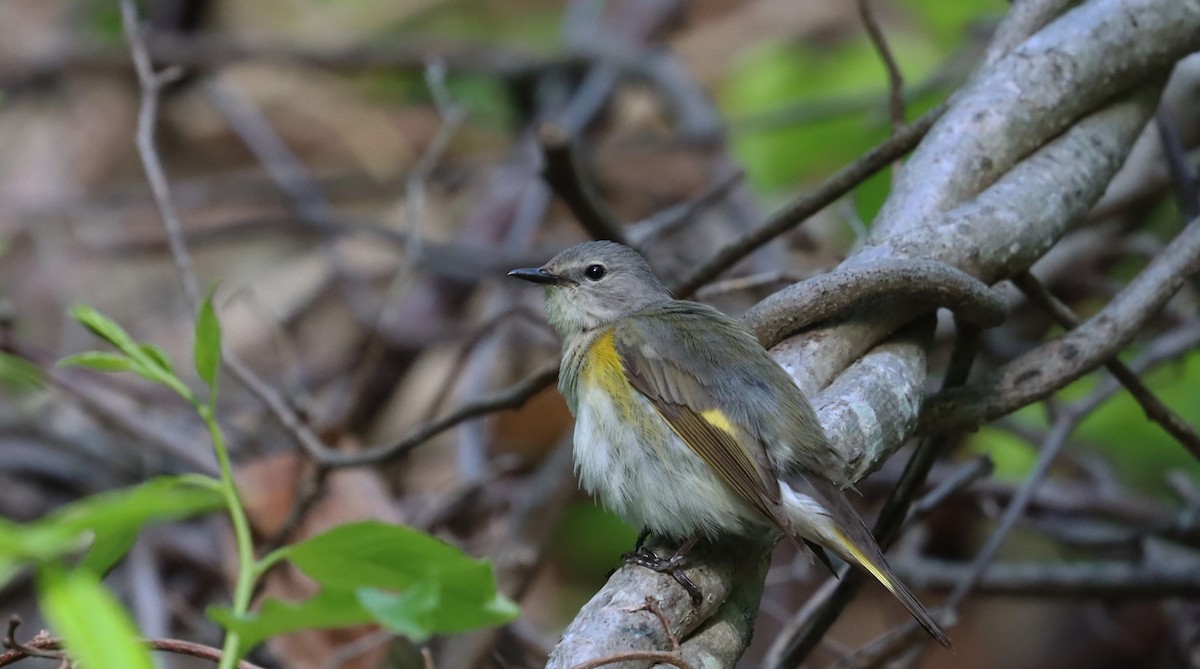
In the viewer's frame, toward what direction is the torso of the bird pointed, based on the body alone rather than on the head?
to the viewer's left

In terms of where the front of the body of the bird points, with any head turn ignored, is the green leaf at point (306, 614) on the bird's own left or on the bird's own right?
on the bird's own left

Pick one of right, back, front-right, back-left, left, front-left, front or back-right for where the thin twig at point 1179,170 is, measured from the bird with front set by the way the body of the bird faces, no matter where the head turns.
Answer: back-right

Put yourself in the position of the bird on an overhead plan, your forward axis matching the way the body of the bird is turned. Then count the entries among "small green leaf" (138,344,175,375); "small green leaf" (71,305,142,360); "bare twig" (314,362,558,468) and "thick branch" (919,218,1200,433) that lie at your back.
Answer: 1

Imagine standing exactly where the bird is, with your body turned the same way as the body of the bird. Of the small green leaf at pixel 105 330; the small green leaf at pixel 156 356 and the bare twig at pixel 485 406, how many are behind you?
0

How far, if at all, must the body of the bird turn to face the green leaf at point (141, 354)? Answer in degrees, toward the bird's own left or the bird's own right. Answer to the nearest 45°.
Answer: approximately 45° to the bird's own left

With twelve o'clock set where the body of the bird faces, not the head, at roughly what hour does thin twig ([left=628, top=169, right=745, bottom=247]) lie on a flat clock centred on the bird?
The thin twig is roughly at 3 o'clock from the bird.
